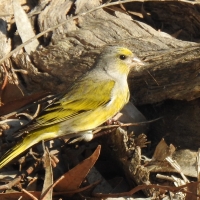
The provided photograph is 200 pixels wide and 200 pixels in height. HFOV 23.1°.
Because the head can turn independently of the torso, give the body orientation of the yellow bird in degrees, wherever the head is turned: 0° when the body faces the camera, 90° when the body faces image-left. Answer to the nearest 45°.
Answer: approximately 270°

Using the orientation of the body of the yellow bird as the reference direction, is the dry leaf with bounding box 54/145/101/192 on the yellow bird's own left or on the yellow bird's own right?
on the yellow bird's own right
